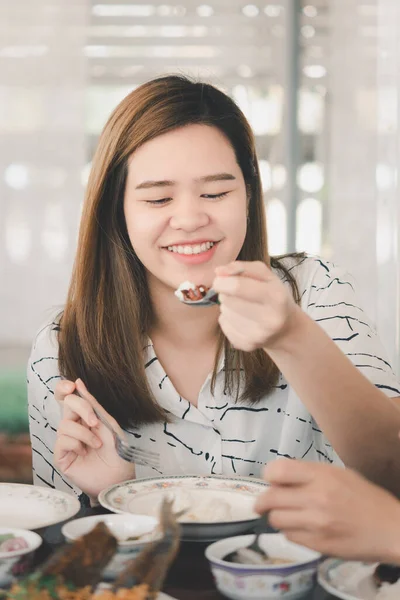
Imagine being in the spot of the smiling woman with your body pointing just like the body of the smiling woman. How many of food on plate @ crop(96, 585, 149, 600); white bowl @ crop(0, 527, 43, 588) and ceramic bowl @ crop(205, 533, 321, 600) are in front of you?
3

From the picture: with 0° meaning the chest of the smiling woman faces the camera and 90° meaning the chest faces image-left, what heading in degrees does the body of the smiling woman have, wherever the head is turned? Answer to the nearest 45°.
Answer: approximately 0°

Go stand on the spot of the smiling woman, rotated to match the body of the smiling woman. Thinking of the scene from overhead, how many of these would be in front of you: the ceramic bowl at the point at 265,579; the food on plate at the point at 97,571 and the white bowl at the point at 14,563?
3

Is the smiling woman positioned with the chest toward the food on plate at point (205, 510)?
yes

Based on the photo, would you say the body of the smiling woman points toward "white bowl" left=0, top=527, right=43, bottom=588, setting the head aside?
yes

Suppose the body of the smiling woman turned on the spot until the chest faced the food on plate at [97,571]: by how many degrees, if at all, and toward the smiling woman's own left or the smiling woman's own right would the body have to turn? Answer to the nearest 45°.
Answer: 0° — they already face it

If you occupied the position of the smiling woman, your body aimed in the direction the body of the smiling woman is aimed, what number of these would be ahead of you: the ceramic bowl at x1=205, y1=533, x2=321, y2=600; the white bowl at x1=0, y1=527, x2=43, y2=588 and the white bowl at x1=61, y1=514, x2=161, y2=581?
3
